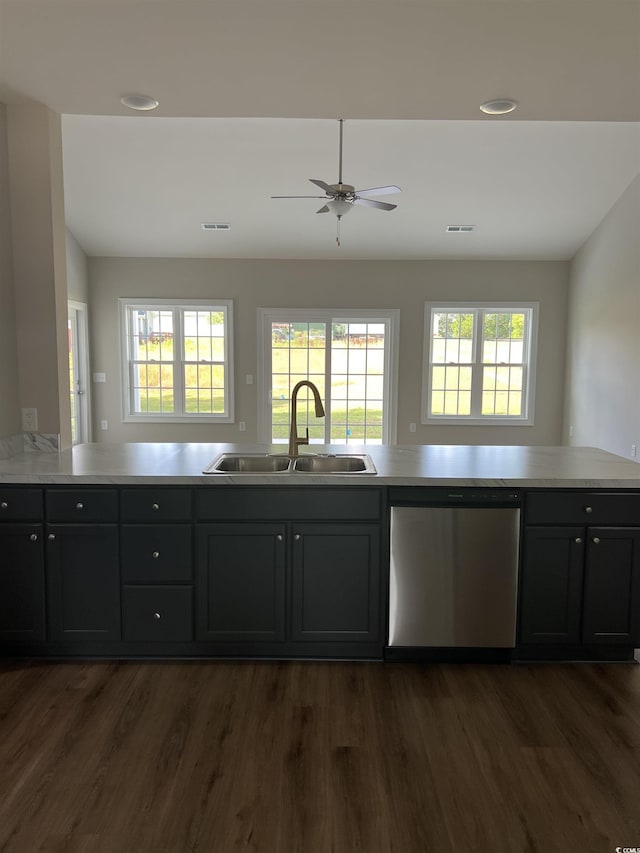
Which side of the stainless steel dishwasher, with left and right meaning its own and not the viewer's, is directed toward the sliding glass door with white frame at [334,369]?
back

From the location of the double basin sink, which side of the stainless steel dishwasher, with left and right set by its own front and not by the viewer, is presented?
right

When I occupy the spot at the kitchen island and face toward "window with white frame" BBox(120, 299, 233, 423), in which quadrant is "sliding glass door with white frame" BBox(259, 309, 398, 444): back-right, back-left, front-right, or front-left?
front-right

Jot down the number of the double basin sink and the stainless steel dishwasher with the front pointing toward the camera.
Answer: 2

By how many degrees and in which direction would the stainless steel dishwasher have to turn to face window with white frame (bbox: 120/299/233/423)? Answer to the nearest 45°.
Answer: approximately 135° to its right

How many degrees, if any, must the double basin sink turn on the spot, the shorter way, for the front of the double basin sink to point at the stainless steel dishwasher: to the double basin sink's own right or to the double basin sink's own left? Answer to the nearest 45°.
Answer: approximately 45° to the double basin sink's own left

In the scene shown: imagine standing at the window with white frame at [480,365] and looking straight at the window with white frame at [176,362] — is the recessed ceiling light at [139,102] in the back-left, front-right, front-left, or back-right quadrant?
front-left

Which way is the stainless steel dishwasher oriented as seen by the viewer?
toward the camera

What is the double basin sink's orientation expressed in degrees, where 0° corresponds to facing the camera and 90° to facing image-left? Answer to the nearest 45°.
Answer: approximately 0°

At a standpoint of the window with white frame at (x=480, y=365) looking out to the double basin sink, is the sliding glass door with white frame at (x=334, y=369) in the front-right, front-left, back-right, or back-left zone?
front-right

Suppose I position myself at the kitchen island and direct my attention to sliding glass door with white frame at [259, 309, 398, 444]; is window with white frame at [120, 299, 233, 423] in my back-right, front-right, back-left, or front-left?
front-left
